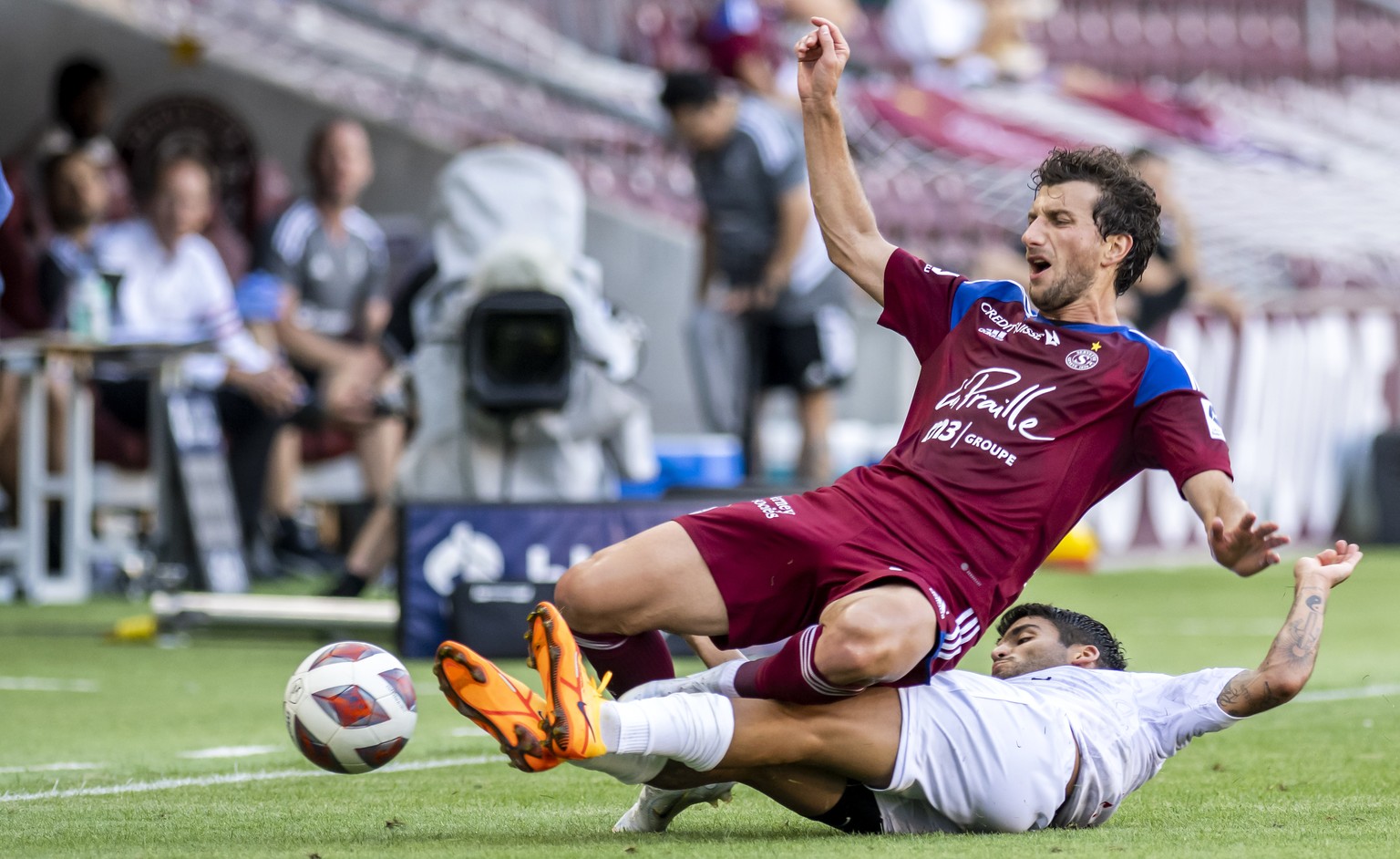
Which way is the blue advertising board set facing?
toward the camera

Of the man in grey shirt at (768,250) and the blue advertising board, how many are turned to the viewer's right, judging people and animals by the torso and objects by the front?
0

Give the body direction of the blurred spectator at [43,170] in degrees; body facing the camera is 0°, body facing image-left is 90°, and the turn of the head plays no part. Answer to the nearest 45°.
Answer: approximately 315°

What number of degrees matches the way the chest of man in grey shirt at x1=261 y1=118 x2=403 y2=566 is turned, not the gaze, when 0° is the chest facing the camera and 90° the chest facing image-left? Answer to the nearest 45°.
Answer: approximately 315°

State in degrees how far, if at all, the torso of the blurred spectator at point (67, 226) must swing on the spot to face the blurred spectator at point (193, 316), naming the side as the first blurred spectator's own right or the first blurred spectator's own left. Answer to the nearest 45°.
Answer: approximately 45° to the first blurred spectator's own left

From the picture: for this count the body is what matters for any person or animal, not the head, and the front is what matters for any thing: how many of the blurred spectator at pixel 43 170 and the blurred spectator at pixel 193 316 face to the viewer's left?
0

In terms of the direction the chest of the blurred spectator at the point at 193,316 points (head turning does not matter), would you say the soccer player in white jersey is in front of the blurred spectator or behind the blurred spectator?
in front

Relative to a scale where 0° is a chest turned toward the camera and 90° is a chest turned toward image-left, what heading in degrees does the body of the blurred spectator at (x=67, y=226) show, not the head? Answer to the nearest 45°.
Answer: approximately 315°

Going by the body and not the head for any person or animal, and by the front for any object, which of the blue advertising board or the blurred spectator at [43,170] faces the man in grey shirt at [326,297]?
the blurred spectator

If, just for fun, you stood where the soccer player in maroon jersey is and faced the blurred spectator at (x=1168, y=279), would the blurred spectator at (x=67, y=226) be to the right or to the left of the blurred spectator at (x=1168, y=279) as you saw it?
left

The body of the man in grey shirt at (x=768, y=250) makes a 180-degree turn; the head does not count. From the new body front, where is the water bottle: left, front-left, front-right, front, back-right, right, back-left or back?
back-left
